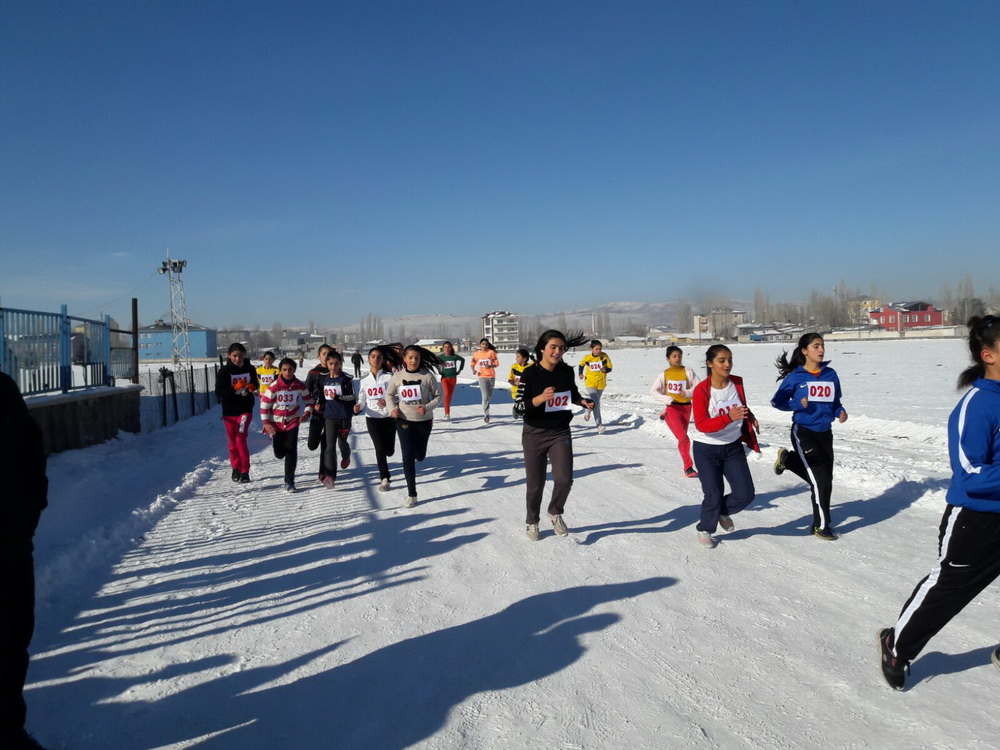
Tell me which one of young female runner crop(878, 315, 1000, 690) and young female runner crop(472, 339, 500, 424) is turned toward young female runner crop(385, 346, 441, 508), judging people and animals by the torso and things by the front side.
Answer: young female runner crop(472, 339, 500, 424)

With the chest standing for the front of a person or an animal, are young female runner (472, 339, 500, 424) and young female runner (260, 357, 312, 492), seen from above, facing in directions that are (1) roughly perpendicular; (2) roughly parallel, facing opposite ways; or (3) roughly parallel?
roughly parallel

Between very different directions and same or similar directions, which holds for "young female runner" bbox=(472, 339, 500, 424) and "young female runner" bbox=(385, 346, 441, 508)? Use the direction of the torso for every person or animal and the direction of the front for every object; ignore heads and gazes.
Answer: same or similar directions

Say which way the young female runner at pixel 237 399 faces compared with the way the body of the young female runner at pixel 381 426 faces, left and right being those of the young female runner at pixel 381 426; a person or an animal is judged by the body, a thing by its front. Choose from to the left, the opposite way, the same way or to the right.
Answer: the same way

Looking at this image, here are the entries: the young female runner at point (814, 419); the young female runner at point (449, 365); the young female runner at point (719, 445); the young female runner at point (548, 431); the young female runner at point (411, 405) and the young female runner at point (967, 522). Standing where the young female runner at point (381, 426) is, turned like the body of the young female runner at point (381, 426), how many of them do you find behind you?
1

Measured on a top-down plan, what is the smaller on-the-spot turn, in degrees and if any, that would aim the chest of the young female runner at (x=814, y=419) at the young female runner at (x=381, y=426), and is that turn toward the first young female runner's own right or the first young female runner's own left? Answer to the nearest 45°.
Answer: approximately 135° to the first young female runner's own right

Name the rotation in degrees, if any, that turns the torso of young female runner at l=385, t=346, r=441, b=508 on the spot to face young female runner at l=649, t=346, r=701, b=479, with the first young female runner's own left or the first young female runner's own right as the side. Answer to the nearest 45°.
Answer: approximately 90° to the first young female runner's own left

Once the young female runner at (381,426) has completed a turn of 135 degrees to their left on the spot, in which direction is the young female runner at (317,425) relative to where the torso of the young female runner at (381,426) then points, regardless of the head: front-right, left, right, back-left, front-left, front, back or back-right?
left

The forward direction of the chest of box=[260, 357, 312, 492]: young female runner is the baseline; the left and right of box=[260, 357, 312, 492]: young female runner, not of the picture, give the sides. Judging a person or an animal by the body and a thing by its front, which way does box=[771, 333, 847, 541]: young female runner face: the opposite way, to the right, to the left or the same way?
the same way

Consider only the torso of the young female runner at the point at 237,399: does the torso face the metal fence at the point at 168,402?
no

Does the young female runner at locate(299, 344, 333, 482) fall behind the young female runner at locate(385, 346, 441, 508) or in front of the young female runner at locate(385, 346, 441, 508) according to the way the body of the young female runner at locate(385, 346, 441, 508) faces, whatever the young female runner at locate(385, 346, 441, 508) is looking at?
behind

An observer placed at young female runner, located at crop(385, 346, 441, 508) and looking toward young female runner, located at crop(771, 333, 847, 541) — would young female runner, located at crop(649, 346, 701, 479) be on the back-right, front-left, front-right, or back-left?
front-left

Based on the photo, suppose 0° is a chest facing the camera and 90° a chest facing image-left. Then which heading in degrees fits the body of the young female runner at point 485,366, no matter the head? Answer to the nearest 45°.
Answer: approximately 0°

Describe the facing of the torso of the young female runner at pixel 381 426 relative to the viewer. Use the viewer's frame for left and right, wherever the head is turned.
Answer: facing the viewer

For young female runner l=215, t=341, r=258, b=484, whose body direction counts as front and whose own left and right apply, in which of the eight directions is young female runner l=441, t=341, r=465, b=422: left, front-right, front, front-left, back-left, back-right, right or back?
back-left

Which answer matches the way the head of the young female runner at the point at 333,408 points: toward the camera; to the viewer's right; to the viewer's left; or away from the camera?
toward the camera

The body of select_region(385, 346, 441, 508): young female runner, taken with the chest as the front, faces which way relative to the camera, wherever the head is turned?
toward the camera

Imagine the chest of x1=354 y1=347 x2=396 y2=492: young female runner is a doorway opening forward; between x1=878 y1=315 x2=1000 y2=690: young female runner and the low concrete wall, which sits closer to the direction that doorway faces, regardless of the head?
the young female runner

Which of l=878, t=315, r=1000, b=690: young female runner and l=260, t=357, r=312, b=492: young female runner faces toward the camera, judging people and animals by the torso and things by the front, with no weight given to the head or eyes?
l=260, t=357, r=312, b=492: young female runner

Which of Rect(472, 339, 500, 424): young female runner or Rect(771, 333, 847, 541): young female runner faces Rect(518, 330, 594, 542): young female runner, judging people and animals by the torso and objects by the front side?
Rect(472, 339, 500, 424): young female runner

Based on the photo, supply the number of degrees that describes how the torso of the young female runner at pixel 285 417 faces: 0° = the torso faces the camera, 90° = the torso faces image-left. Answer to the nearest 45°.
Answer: approximately 0°
